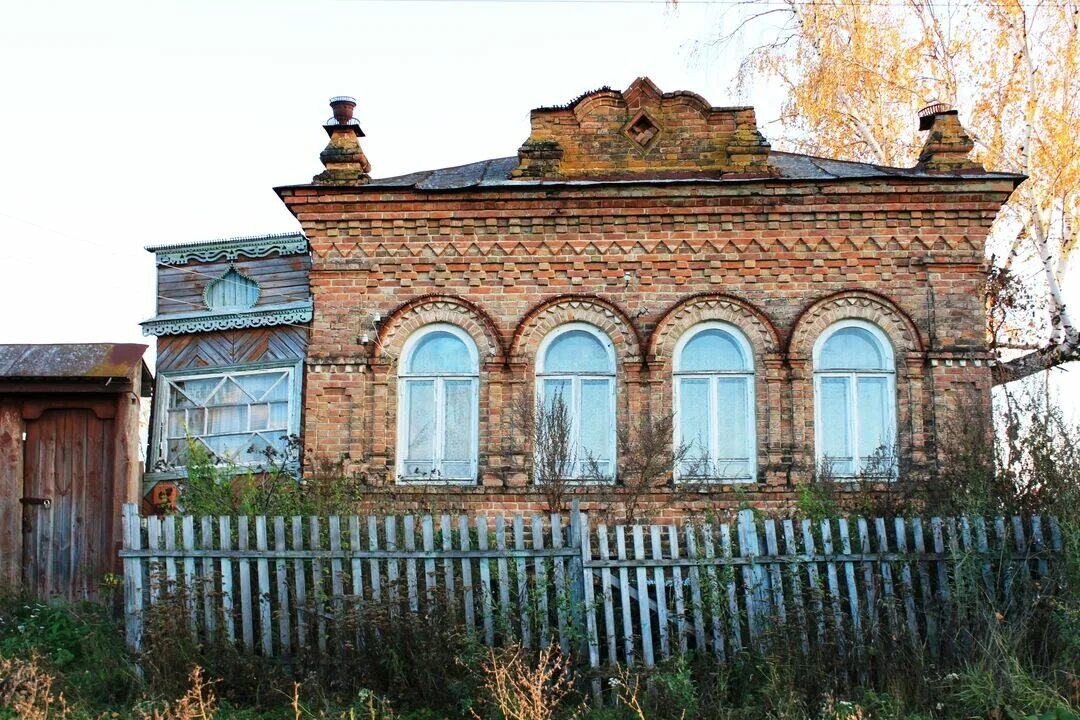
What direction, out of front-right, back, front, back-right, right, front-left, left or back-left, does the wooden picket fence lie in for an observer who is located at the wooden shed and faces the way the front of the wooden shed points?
front-left

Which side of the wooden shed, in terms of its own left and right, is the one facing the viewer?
front

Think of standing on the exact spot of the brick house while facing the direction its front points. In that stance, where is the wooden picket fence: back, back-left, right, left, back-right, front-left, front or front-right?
front

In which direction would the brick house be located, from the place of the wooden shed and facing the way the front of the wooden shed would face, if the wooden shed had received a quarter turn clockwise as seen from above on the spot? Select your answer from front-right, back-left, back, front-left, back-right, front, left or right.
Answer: back

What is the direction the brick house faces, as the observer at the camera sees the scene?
facing the viewer
